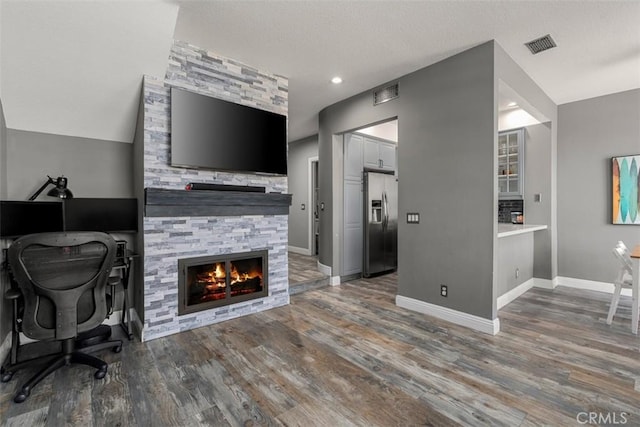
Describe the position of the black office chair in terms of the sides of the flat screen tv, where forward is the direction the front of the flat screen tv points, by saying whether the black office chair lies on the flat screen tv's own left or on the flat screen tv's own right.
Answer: on the flat screen tv's own right

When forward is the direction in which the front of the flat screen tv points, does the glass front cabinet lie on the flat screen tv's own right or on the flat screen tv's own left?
on the flat screen tv's own left

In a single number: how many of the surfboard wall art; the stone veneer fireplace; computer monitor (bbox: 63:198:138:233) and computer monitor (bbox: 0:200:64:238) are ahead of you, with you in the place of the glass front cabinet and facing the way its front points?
3

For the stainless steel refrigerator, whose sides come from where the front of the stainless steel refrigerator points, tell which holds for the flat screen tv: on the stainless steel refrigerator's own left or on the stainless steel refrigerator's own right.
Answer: on the stainless steel refrigerator's own right

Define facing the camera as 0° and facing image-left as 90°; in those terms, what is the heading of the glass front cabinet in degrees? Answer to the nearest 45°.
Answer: approximately 45°

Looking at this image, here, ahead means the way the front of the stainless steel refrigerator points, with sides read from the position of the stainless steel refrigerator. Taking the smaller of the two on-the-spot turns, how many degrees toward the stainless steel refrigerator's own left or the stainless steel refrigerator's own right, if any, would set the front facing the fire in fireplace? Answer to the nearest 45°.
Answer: approximately 90° to the stainless steel refrigerator's own right

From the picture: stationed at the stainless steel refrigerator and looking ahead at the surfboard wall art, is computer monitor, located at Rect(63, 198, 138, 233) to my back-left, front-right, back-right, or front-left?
back-right

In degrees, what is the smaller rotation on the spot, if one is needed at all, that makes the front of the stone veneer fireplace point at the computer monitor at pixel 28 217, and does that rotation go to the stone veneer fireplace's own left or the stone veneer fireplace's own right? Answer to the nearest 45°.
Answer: approximately 135° to the stone veneer fireplace's own right

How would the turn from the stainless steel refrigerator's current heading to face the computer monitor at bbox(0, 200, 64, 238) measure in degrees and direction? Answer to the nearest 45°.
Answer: approximately 90° to its right

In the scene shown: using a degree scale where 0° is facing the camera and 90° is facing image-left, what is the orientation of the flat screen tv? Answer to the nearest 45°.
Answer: approximately 315°
